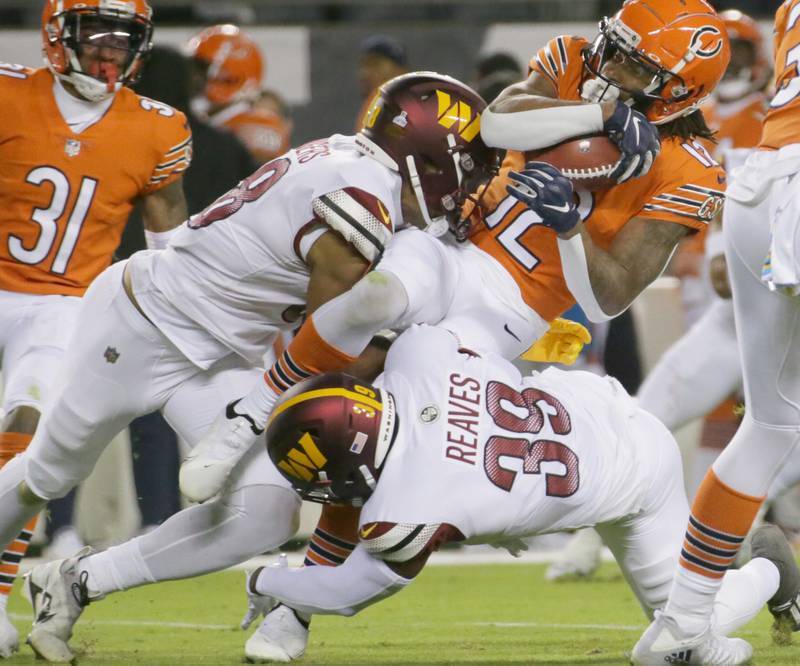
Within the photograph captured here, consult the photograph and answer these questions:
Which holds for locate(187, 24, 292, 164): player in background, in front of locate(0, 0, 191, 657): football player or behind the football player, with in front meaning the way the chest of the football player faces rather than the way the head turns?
behind

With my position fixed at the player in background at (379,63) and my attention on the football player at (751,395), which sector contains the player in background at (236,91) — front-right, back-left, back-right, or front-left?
front-right

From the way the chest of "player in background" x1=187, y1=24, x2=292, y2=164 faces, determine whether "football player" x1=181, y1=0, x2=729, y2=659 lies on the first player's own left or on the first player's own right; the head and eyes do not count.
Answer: on the first player's own left

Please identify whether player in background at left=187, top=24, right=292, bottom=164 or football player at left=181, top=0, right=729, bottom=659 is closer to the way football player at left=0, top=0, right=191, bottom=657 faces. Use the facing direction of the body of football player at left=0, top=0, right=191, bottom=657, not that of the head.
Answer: the football player

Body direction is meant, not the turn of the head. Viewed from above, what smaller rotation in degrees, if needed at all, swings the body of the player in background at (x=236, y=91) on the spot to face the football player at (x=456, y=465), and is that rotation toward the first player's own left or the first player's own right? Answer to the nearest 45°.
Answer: approximately 90° to the first player's own left

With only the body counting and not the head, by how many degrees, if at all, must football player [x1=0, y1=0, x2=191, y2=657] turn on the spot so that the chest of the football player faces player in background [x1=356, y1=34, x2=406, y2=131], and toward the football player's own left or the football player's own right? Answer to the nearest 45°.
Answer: approximately 135° to the football player's own left
